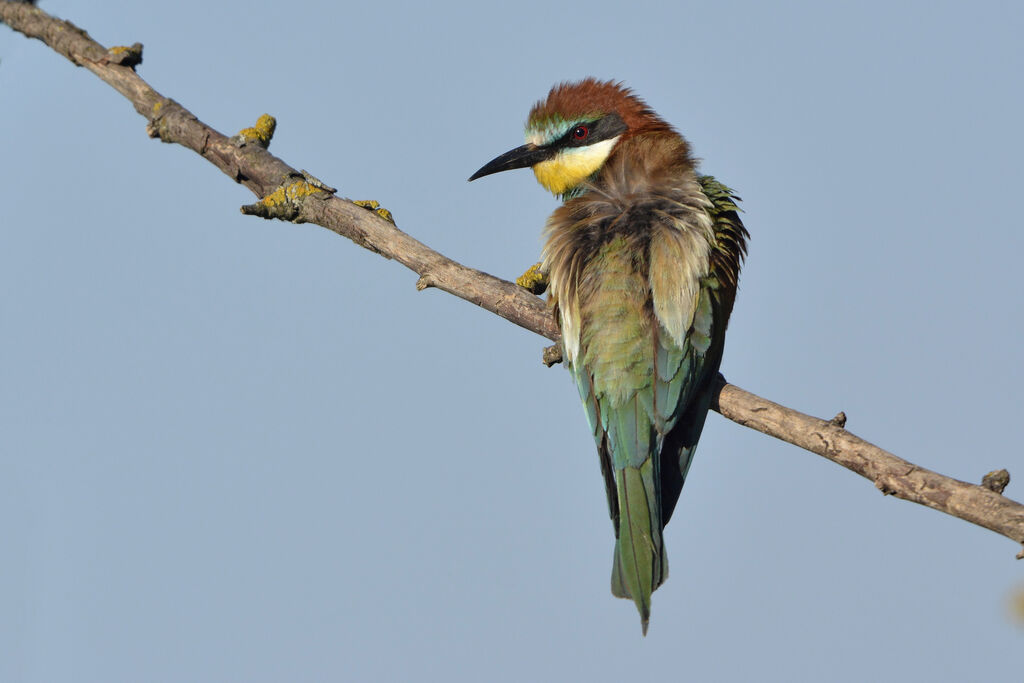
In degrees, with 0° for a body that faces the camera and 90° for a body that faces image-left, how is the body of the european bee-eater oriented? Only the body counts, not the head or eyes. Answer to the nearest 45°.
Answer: approximately 180°
